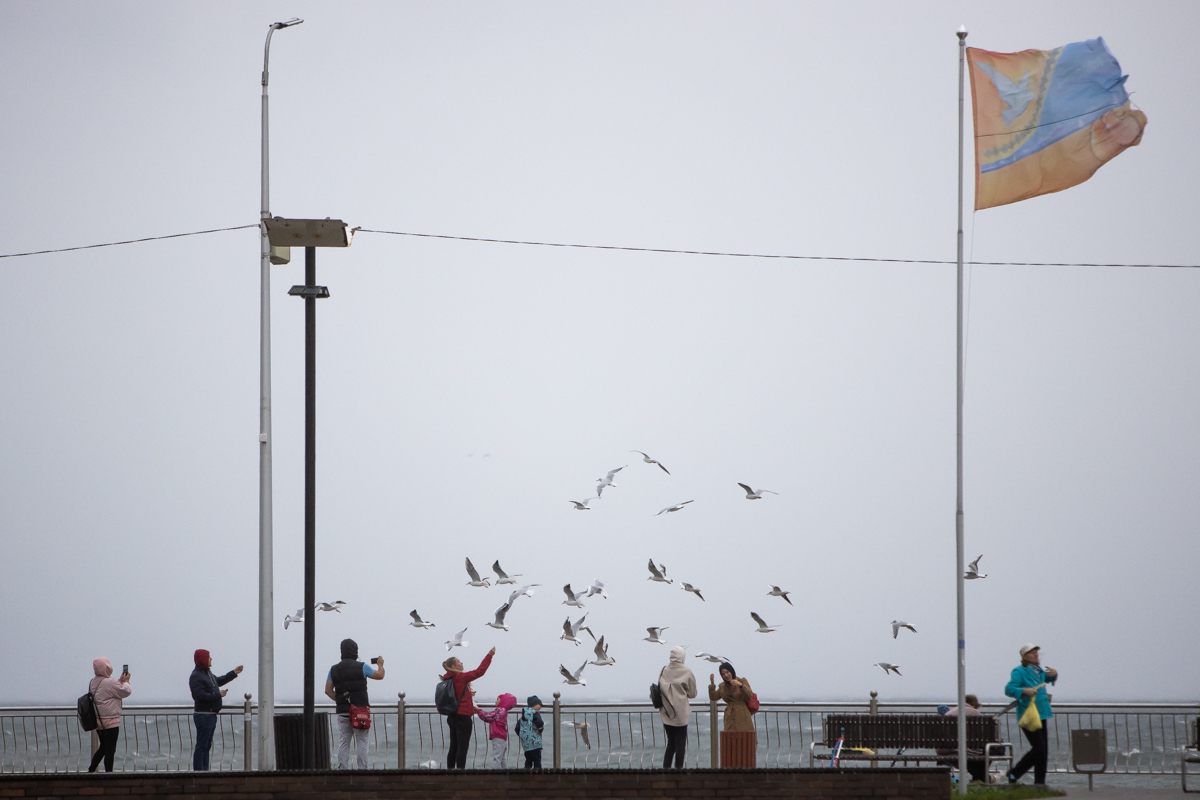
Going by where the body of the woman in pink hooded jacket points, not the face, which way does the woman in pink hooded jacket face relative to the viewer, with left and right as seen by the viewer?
facing away from the viewer and to the right of the viewer

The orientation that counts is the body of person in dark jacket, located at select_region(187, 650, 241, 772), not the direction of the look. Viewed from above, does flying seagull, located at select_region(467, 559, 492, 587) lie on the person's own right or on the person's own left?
on the person's own left

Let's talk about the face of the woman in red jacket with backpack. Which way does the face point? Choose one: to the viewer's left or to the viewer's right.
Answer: to the viewer's right

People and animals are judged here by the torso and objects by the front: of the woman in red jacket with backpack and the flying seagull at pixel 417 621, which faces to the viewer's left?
the flying seagull
